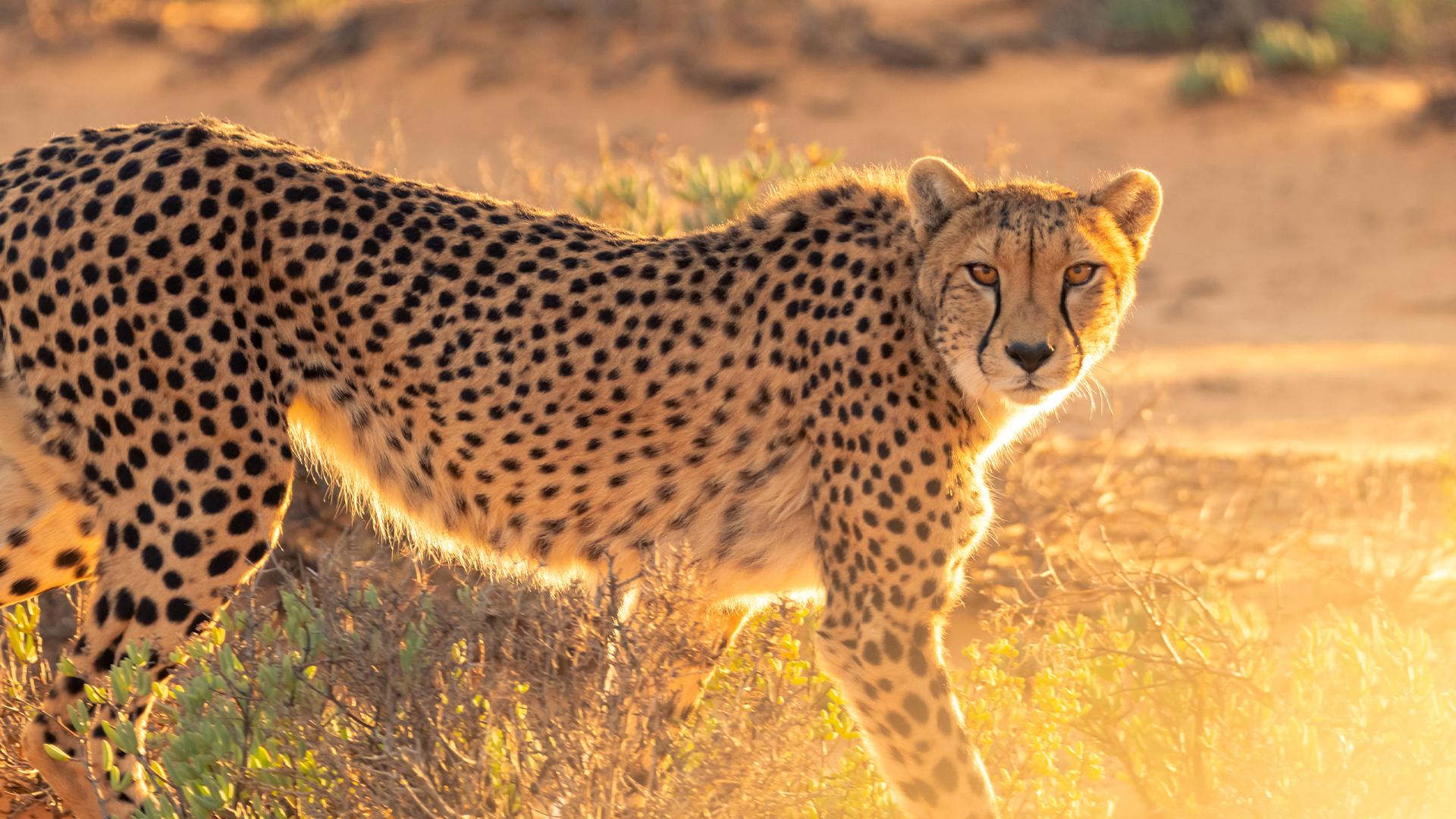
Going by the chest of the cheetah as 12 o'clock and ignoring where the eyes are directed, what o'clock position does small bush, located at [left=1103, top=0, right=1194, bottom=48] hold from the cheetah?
The small bush is roughly at 10 o'clock from the cheetah.

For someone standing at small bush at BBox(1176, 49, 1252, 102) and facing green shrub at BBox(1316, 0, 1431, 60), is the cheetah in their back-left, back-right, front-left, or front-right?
back-right

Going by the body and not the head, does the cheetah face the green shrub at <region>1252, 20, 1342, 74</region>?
no

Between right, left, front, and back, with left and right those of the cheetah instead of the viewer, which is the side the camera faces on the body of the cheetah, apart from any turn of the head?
right

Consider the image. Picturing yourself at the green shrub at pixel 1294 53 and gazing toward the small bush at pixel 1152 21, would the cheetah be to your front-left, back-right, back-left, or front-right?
back-left

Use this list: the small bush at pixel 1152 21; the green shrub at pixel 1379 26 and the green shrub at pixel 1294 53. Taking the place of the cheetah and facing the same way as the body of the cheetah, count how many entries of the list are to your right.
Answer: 0

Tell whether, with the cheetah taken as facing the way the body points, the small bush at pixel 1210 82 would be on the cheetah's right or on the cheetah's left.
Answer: on the cheetah's left

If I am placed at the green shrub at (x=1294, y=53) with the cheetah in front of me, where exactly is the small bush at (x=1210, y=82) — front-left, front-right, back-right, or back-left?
front-right

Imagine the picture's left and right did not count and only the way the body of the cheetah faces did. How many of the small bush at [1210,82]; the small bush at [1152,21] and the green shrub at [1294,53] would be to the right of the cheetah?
0

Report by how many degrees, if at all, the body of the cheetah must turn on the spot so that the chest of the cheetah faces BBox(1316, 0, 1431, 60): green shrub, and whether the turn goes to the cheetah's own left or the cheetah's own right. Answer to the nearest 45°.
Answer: approximately 45° to the cheetah's own left

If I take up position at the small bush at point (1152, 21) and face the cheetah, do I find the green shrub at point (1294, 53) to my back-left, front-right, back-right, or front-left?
front-left

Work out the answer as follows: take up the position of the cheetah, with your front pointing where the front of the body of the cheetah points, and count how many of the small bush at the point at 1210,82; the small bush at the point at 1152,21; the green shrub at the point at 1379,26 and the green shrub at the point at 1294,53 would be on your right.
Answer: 0

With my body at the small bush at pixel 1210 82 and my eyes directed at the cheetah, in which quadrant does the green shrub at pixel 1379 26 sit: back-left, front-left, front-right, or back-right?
back-left

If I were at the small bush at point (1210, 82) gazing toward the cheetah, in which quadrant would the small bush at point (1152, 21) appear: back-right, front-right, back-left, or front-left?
back-right

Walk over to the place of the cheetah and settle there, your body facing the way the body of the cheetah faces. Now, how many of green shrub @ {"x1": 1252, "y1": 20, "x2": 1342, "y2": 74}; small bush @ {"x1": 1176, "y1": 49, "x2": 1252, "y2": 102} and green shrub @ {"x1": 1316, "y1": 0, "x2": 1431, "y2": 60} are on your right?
0
